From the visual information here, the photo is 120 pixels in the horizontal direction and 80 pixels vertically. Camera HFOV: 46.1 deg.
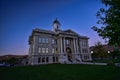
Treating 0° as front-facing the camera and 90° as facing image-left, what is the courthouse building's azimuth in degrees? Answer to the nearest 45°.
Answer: approximately 315°
